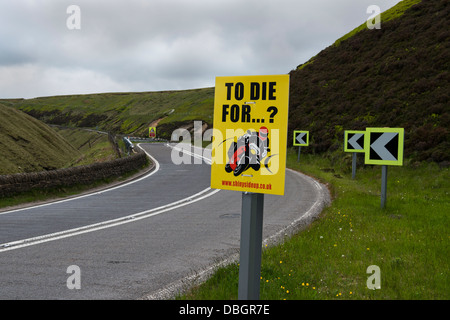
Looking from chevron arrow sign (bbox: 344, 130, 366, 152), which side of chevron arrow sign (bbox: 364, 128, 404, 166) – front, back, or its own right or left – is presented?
back

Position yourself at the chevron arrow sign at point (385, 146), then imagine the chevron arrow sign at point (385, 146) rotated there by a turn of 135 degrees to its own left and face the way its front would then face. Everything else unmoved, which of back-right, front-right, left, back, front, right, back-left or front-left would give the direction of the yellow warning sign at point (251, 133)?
back-right

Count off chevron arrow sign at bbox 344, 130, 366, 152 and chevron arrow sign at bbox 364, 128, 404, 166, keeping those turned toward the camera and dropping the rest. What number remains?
2

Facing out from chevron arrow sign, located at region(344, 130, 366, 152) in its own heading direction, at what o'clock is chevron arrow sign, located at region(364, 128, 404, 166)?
chevron arrow sign, located at region(364, 128, 404, 166) is roughly at 12 o'clock from chevron arrow sign, located at region(344, 130, 366, 152).

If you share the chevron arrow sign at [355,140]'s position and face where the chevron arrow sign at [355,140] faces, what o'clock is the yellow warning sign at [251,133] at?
The yellow warning sign is roughly at 12 o'clock from the chevron arrow sign.

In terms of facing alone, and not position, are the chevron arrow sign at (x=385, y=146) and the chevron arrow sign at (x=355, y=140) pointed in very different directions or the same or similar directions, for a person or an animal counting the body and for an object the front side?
same or similar directions

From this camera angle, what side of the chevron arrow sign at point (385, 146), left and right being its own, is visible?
front

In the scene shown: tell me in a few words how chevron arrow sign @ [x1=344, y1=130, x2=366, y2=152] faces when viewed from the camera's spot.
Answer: facing the viewer
